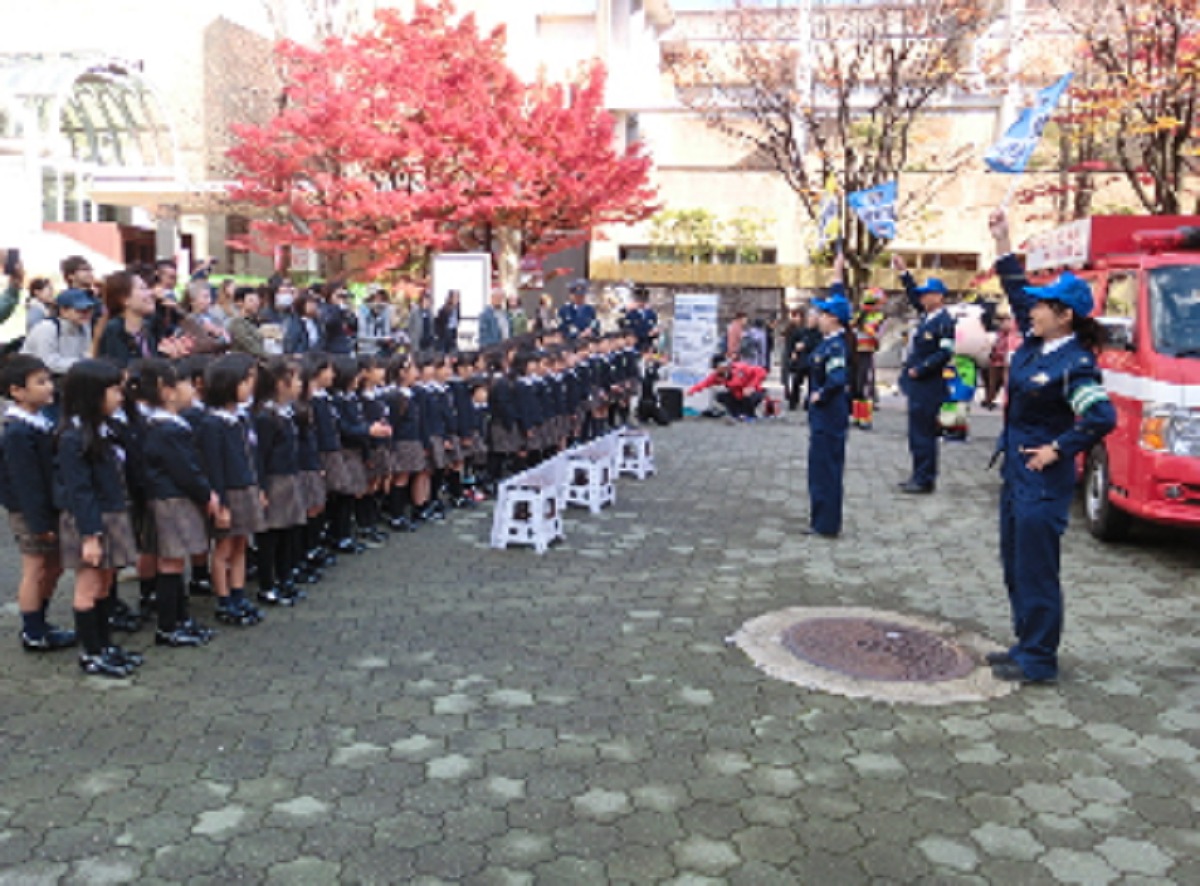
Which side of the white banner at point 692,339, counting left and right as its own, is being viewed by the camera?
front

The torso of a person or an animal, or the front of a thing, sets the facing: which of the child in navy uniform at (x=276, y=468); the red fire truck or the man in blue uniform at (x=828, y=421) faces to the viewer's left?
the man in blue uniform

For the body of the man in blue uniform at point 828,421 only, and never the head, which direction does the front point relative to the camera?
to the viewer's left

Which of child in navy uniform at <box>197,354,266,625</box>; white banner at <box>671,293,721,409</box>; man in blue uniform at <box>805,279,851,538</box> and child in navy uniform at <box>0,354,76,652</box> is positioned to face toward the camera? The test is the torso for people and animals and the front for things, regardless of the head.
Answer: the white banner

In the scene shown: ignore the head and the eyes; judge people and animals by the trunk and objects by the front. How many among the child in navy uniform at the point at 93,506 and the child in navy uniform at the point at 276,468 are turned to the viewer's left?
0

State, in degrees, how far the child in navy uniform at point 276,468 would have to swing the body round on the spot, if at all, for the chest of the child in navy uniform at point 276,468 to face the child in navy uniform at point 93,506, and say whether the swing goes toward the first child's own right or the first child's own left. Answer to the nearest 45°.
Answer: approximately 135° to the first child's own right

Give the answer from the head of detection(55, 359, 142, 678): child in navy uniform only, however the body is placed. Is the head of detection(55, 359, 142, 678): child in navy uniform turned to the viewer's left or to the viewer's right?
to the viewer's right

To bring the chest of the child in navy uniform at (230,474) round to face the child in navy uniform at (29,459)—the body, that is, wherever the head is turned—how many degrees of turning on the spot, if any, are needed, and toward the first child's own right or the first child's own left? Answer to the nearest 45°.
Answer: approximately 135° to the first child's own right

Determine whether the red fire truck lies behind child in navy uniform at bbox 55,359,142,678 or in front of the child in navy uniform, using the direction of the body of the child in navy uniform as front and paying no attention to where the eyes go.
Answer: in front

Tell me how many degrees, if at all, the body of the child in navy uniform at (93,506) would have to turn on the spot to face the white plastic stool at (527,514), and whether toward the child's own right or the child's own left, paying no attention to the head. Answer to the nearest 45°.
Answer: approximately 45° to the child's own left

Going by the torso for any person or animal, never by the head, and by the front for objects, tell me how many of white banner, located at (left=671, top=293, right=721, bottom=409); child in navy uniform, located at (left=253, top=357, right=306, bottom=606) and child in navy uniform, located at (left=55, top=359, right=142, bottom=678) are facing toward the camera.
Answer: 1

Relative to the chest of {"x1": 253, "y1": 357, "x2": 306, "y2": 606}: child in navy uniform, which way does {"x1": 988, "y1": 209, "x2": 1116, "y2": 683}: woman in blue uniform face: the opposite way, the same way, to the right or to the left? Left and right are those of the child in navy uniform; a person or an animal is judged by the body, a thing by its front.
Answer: the opposite way

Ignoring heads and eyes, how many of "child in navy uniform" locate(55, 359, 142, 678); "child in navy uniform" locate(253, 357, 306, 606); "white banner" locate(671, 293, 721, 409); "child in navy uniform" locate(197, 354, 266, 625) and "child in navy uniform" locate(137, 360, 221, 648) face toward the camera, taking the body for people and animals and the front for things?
1

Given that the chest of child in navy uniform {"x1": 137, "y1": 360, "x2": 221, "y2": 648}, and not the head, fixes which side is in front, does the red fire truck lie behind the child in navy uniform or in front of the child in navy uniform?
in front

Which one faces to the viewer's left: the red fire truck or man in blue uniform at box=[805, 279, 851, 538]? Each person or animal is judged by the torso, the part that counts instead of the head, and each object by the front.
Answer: the man in blue uniform

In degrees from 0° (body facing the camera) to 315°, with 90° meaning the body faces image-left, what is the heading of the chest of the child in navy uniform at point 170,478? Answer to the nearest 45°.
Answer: approximately 270°

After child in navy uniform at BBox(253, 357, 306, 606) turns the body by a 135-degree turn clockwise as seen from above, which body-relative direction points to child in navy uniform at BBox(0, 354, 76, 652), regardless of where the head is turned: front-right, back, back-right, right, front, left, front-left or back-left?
front

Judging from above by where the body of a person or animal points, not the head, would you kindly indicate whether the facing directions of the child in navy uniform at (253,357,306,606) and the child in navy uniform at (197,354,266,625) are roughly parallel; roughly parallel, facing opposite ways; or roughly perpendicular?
roughly parallel

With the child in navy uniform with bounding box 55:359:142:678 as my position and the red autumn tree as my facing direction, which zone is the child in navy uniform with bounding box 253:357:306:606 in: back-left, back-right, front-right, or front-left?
front-right

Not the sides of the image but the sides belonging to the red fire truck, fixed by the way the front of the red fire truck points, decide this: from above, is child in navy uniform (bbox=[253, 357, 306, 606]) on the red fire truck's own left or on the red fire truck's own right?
on the red fire truck's own right

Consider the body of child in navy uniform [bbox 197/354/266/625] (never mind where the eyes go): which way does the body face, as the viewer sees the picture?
to the viewer's right

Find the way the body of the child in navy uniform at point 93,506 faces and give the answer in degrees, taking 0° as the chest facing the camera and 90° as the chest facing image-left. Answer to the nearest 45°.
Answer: approximately 270°

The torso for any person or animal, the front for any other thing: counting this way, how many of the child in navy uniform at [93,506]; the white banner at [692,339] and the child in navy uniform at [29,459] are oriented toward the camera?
1
